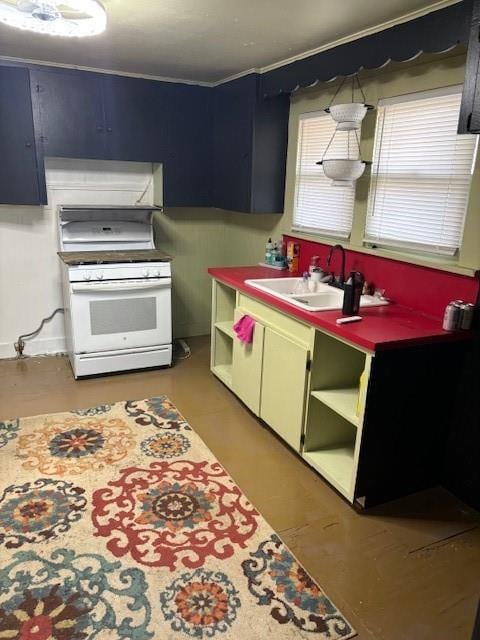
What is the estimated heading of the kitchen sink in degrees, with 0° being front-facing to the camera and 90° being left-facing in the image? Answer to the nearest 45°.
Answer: approximately 45°

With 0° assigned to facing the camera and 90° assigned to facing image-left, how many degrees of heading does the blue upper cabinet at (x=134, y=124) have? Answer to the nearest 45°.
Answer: approximately 0°

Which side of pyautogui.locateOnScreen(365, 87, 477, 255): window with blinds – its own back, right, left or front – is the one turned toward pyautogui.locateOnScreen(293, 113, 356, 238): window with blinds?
right

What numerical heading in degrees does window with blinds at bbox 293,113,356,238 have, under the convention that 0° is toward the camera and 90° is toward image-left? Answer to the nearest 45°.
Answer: approximately 45°

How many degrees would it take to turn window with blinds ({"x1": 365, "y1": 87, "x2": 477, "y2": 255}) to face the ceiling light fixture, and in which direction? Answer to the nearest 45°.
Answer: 0° — it already faces it

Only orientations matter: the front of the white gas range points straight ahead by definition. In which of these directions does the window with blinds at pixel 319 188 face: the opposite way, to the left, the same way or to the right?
to the right

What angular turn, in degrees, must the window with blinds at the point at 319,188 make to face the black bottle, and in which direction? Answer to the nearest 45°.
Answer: approximately 45° to its left

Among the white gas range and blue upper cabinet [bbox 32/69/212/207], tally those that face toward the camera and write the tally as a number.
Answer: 2

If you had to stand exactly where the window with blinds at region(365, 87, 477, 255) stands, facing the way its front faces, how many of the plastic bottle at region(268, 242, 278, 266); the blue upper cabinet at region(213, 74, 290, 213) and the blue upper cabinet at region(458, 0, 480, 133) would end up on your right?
2

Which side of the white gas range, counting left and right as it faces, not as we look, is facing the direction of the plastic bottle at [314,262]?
left

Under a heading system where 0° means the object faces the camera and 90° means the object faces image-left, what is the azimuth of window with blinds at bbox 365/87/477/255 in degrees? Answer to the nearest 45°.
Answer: approximately 45°

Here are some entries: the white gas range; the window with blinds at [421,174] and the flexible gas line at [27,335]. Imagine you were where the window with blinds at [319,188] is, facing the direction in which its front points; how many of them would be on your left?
1

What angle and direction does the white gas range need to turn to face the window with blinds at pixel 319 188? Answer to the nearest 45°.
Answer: approximately 90° to its left

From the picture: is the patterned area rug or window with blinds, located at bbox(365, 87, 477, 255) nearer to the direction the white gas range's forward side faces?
the patterned area rug
